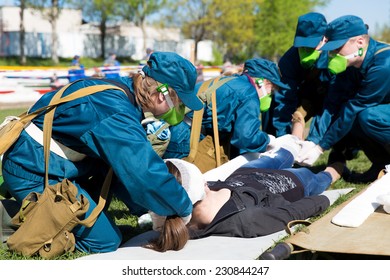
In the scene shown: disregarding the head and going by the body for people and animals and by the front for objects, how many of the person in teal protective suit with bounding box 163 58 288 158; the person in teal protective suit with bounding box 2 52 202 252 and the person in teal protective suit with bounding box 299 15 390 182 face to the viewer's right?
2

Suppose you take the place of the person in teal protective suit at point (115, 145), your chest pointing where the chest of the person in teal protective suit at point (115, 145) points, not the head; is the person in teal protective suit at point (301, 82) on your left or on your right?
on your left

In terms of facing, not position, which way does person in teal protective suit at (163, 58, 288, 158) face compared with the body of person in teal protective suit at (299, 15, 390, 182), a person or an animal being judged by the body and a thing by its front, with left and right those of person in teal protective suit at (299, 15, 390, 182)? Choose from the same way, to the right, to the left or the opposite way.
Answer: the opposite way

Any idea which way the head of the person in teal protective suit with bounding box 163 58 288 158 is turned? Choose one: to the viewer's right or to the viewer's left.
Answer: to the viewer's right

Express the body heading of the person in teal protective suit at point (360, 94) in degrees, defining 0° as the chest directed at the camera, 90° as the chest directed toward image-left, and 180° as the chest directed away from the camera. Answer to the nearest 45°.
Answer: approximately 90°

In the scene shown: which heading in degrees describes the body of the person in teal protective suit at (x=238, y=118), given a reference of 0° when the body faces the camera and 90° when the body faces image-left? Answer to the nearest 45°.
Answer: approximately 270°

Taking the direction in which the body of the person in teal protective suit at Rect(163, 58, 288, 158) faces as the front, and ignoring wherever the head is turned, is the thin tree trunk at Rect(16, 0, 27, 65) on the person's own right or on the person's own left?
on the person's own left

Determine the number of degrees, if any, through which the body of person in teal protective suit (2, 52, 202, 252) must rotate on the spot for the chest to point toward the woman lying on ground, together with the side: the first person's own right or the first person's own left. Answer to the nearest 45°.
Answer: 0° — they already face them

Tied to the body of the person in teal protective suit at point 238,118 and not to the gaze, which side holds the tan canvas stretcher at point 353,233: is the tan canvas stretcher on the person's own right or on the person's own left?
on the person's own right

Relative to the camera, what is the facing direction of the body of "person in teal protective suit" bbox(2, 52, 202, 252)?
to the viewer's right

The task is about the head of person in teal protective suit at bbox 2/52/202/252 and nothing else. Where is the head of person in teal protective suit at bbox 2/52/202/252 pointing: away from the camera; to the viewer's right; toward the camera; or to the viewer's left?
to the viewer's right
